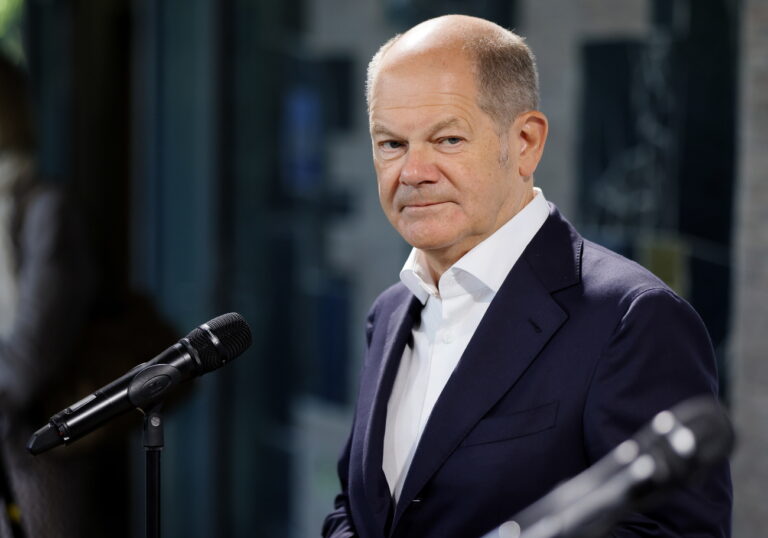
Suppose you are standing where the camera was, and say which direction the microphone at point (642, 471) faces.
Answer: facing to the right of the viewer

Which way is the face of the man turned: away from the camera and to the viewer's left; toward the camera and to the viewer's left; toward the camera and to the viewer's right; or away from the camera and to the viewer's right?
toward the camera and to the viewer's left

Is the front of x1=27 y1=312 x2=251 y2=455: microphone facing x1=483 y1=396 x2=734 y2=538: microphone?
no

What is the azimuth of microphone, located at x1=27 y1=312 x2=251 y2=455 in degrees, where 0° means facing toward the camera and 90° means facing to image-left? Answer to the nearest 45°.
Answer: approximately 270°

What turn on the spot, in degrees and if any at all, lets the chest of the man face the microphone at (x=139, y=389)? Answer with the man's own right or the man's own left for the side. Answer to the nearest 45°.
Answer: approximately 45° to the man's own right

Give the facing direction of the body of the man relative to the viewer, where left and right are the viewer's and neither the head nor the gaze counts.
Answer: facing the viewer and to the left of the viewer

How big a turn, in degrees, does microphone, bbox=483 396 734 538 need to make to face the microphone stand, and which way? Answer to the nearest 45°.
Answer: approximately 135° to its left

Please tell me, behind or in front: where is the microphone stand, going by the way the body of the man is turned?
in front

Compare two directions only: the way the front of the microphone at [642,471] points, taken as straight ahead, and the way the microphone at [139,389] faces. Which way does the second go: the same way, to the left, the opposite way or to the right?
the same way

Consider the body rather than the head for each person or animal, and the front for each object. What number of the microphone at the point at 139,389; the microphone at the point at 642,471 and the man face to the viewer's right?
2

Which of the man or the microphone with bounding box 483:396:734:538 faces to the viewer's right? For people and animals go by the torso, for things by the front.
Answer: the microphone

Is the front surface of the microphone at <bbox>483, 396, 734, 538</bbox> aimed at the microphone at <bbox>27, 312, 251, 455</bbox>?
no

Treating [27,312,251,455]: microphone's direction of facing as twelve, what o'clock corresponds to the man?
The man is roughly at 12 o'clock from the microphone.

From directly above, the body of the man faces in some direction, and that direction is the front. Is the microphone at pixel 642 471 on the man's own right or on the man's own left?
on the man's own left
